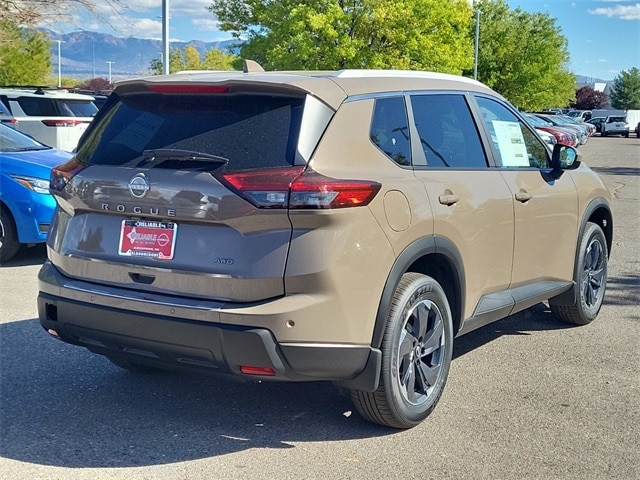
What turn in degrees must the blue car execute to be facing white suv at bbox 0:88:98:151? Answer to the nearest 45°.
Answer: approximately 135° to its left

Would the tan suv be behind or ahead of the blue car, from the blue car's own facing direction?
ahead

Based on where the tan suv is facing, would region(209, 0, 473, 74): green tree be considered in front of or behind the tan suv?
in front

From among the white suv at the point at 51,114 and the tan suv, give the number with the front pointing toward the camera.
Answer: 0

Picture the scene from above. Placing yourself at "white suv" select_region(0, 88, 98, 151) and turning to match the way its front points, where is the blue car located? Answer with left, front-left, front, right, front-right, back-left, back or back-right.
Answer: back-left

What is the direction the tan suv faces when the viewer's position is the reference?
facing away from the viewer and to the right of the viewer

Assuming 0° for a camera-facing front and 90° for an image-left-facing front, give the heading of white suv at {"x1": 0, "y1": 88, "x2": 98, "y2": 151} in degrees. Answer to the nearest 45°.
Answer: approximately 135°

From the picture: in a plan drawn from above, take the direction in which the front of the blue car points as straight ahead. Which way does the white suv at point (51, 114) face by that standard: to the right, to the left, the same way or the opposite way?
the opposite way

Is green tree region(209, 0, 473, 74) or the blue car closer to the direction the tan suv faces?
the green tree

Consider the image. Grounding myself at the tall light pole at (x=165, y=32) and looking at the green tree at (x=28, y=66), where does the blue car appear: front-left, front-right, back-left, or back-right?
back-left

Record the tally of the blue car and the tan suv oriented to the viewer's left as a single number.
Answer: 0

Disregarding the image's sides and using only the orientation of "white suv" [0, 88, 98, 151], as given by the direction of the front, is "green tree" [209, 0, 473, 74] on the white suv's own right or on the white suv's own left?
on the white suv's own right
